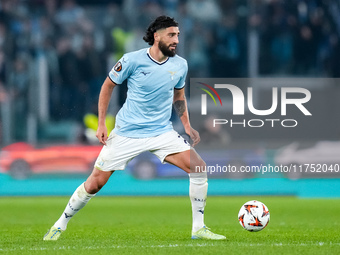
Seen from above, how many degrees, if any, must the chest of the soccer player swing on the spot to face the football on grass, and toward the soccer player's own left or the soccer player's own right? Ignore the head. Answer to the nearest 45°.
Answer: approximately 45° to the soccer player's own left

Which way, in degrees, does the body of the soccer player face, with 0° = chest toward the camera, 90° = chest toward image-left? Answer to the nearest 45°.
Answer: approximately 315°

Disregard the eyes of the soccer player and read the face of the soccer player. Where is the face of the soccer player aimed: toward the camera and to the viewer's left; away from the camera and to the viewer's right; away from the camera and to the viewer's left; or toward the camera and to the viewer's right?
toward the camera and to the viewer's right
